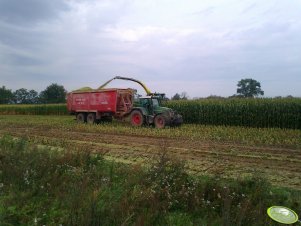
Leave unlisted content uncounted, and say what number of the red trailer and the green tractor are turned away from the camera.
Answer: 0

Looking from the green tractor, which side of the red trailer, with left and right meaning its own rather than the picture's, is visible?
front

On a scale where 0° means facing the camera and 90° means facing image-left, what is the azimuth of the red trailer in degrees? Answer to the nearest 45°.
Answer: approximately 315°

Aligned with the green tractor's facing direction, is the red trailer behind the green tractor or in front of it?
behind
